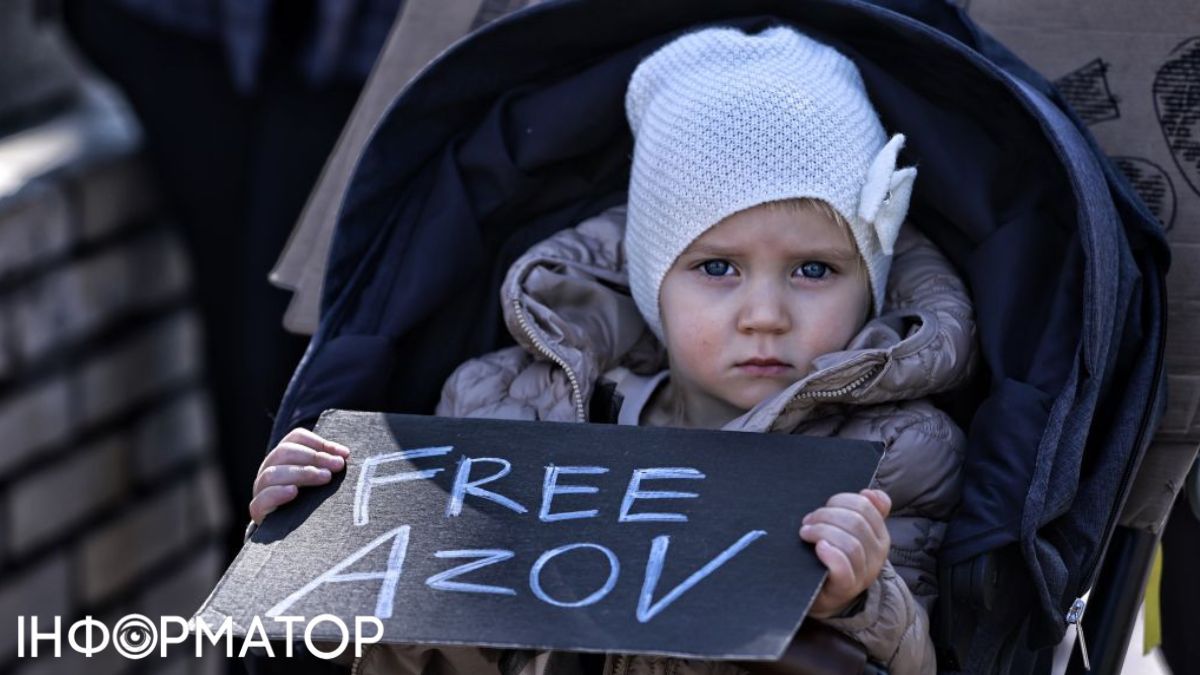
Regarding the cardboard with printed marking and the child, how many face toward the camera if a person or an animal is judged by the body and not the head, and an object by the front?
2

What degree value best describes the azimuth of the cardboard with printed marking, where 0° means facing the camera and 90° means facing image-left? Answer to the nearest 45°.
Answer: approximately 0°

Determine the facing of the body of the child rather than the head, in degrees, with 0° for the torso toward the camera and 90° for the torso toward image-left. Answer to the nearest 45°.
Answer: approximately 0°
